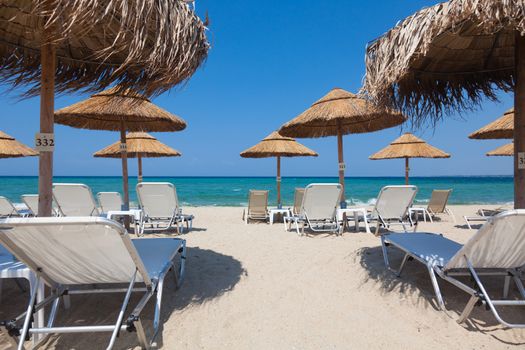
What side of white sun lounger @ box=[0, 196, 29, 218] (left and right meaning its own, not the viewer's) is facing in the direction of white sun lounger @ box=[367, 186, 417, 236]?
right

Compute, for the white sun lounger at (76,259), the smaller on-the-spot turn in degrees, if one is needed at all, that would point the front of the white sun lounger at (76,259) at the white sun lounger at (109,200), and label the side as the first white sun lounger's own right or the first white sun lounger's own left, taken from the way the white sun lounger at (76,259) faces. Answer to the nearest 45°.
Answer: approximately 45° to the first white sun lounger's own left

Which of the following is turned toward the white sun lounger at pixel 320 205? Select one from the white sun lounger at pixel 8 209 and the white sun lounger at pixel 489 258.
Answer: the white sun lounger at pixel 489 258

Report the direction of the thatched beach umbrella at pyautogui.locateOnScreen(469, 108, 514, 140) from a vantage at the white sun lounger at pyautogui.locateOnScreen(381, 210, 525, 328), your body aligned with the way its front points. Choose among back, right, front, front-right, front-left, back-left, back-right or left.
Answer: front-right

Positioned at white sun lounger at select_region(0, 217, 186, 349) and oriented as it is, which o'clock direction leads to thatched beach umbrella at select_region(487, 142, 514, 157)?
The thatched beach umbrella is roughly at 1 o'clock from the white sun lounger.

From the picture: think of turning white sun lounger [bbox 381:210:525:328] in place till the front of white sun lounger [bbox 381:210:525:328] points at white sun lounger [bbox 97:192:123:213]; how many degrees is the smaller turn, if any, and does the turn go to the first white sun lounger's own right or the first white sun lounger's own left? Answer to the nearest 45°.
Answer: approximately 45° to the first white sun lounger's own left

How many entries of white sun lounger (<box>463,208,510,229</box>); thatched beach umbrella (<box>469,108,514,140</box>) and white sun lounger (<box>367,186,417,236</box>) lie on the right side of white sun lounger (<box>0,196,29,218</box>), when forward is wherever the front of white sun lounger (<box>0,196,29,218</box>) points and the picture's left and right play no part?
3
